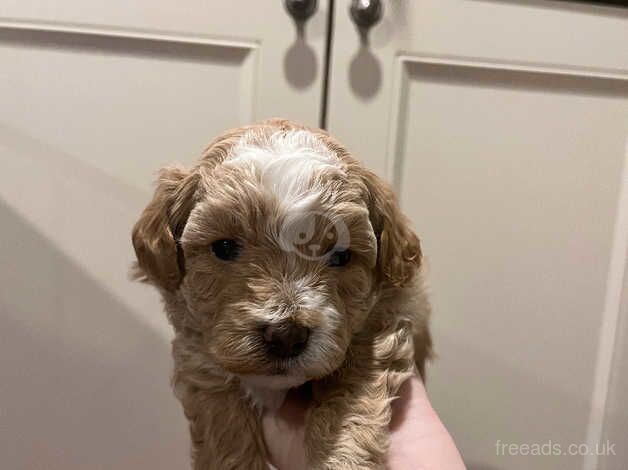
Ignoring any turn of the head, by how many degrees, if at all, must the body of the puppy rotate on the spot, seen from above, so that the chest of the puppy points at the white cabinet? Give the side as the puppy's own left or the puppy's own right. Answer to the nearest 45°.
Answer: approximately 180°

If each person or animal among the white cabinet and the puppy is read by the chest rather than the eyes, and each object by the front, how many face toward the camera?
2

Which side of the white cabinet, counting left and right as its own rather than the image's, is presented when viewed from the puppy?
front

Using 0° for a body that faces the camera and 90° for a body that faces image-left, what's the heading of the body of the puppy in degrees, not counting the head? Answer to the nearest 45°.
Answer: approximately 0°

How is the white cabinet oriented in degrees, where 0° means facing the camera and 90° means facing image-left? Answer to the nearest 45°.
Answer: approximately 0°
